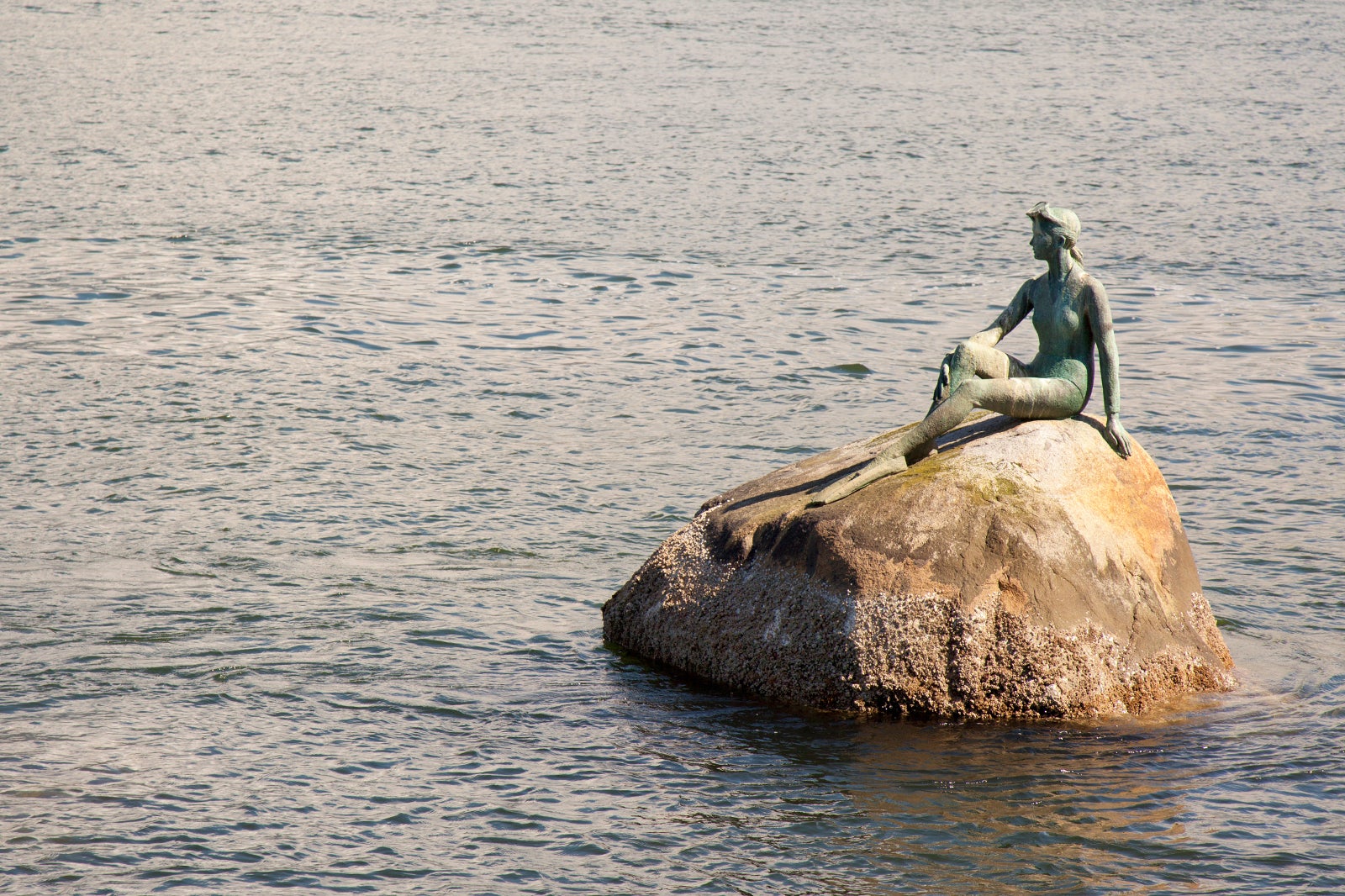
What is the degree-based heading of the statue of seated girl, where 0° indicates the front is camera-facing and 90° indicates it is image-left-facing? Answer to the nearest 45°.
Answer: approximately 45°
